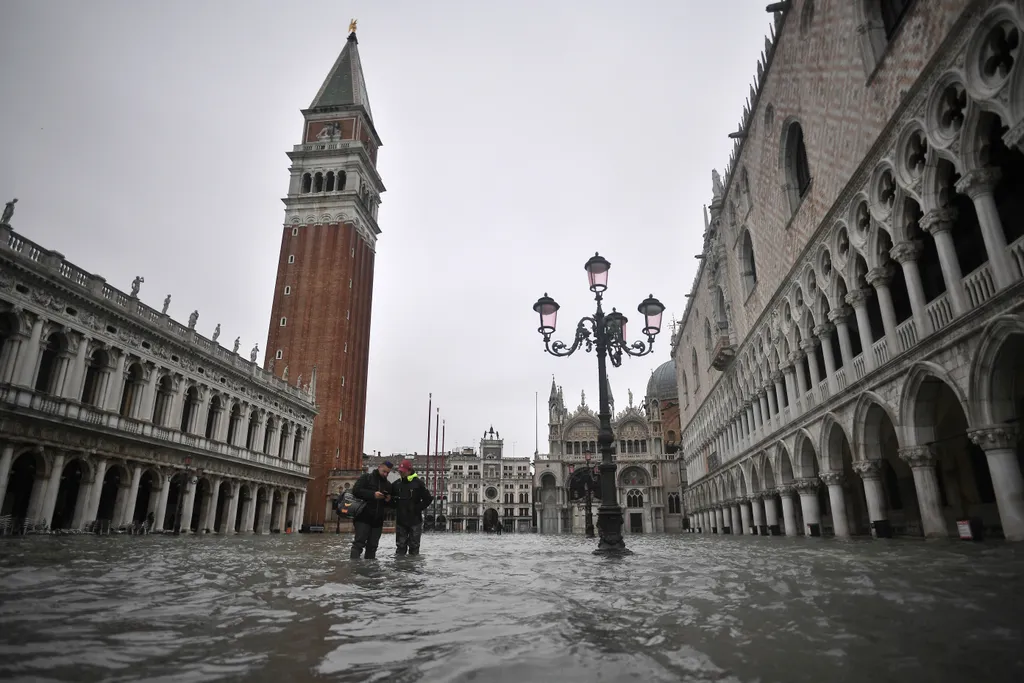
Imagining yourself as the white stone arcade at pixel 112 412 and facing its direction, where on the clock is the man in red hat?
The man in red hat is roughly at 1 o'clock from the white stone arcade.

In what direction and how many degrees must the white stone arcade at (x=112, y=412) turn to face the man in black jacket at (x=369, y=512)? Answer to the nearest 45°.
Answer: approximately 45° to its right

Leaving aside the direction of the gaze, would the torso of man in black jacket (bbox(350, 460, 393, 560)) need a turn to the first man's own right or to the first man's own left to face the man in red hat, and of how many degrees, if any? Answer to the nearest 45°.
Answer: approximately 90° to the first man's own left

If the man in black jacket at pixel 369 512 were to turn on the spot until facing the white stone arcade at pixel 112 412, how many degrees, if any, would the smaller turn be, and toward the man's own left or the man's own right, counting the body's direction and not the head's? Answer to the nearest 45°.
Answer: approximately 180°

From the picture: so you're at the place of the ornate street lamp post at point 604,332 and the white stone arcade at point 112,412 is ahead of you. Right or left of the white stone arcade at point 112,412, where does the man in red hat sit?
left

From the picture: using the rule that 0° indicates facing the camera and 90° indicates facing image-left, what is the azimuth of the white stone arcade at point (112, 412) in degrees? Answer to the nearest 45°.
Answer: approximately 315°

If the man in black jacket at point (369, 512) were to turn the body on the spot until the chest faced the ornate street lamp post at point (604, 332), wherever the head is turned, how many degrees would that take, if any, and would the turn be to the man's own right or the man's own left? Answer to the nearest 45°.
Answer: approximately 90° to the man's own left

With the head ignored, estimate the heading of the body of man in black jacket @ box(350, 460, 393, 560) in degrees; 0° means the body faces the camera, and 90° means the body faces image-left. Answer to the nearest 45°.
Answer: approximately 315°
